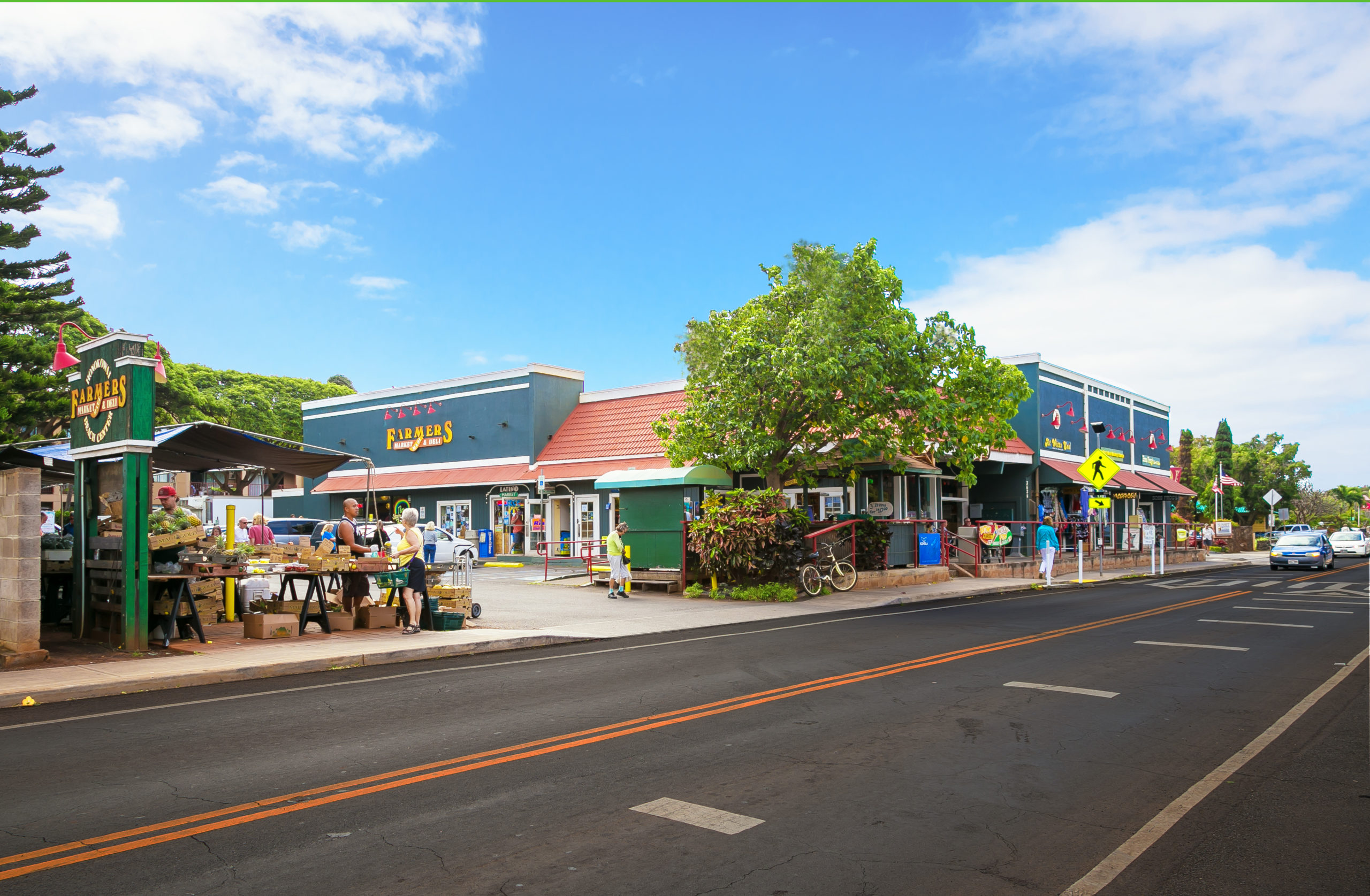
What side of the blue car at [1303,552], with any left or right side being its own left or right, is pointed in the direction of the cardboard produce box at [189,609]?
front

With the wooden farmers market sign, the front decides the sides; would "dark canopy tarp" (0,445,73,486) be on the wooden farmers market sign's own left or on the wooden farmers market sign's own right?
on the wooden farmers market sign's own right

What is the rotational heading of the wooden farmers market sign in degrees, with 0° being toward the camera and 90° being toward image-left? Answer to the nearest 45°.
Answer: approximately 45°

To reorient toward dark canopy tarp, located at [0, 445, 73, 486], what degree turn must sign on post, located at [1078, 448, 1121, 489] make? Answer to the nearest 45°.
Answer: approximately 45° to its right

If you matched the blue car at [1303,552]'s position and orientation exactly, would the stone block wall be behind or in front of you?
in front

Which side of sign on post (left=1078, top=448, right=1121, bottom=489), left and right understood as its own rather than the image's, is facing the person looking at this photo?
front

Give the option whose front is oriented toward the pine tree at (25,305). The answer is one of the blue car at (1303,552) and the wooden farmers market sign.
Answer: the blue car

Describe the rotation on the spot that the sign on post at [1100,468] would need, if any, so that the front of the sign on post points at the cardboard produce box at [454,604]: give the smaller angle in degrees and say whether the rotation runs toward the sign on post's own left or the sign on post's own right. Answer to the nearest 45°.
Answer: approximately 45° to the sign on post's own right

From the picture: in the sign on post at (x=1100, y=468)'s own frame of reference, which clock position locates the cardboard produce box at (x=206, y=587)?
The cardboard produce box is roughly at 1 o'clock from the sign on post.

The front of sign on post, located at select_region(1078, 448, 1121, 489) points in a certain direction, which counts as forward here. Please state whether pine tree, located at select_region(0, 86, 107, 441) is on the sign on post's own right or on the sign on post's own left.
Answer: on the sign on post's own right

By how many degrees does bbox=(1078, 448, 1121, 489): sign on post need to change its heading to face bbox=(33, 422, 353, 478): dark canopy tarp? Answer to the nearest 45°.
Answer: approximately 45° to its right

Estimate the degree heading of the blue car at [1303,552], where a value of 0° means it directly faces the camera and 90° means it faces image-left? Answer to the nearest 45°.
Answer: approximately 45°

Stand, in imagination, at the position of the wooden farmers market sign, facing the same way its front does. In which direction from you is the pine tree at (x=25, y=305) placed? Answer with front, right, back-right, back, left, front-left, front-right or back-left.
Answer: back-right

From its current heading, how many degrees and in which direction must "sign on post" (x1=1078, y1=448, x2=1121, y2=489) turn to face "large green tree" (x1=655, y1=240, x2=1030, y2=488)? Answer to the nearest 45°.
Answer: approximately 45° to its right

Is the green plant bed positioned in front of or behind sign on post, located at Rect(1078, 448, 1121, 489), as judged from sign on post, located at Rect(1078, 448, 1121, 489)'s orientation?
in front
